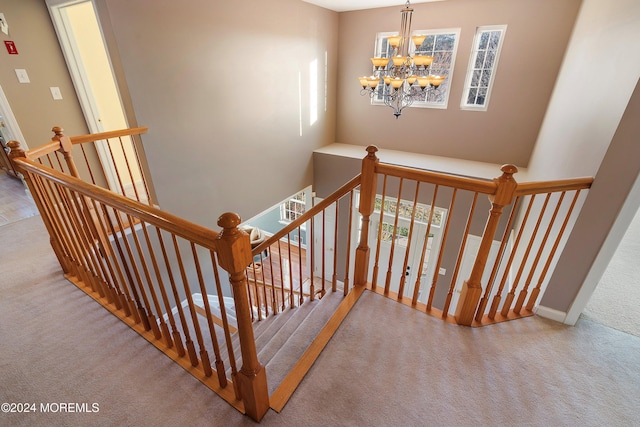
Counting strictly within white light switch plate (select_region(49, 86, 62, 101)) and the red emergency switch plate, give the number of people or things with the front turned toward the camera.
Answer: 2

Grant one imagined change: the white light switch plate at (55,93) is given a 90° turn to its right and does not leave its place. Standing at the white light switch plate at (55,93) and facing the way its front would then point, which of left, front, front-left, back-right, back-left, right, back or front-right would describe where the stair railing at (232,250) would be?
left

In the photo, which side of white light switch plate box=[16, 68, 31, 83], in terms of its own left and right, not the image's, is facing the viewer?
front

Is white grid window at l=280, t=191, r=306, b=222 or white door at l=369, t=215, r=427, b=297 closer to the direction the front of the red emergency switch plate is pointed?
the white door

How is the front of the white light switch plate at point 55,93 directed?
toward the camera

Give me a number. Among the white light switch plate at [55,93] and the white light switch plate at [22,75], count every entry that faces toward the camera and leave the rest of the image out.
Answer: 2

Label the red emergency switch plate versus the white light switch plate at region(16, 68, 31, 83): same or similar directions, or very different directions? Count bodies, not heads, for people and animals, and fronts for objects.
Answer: same or similar directions

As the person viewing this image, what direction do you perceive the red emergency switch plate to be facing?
facing the viewer

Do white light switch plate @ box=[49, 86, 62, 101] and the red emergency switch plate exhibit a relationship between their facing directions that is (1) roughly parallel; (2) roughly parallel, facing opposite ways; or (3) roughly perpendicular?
roughly parallel
